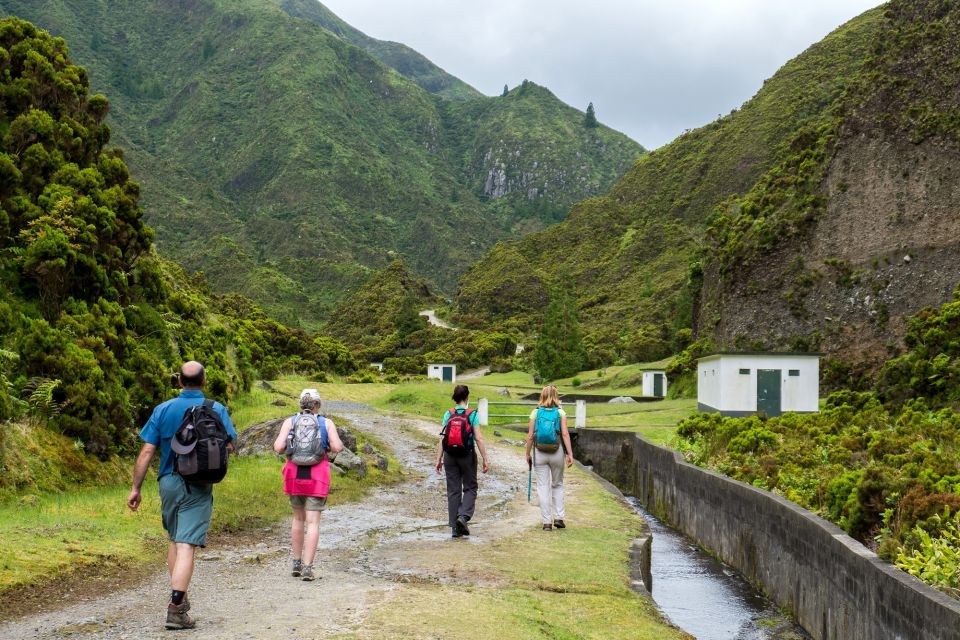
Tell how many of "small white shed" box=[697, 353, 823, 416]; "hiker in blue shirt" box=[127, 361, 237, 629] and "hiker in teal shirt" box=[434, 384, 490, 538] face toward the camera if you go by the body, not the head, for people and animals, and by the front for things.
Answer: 1

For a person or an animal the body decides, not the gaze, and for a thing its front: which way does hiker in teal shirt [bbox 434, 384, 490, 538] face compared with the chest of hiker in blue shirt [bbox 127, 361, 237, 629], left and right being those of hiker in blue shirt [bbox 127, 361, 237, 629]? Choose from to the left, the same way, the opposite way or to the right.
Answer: the same way

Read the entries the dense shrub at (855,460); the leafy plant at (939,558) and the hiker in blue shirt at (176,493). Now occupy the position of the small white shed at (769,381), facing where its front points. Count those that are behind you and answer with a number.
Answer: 0

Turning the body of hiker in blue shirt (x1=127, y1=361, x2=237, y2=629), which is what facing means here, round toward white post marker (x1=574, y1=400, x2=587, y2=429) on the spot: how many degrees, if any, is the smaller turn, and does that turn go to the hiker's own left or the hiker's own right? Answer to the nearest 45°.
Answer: approximately 45° to the hiker's own right

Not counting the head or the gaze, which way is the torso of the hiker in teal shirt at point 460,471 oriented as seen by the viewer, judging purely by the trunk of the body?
away from the camera

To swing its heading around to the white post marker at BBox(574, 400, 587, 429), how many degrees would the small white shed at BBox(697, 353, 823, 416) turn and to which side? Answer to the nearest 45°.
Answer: approximately 90° to its right

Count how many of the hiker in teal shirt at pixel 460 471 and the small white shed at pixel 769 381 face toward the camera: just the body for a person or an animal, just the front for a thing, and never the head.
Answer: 1

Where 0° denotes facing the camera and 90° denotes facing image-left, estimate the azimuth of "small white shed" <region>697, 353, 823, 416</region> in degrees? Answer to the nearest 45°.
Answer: approximately 0°

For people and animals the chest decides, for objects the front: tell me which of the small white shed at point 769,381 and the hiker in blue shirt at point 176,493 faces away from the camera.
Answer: the hiker in blue shirt

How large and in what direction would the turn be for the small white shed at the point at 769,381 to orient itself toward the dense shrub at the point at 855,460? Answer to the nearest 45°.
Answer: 0° — it already faces it

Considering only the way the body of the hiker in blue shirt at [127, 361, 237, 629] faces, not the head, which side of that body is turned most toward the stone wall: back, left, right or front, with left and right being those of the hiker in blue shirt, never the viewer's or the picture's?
right

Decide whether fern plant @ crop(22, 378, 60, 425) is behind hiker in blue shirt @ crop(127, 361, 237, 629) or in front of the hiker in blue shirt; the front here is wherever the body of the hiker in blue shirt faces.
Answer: in front

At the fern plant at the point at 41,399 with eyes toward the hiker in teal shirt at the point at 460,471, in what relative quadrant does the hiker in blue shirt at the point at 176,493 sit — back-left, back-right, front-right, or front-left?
front-right

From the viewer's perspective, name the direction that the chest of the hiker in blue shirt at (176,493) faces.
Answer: away from the camera
